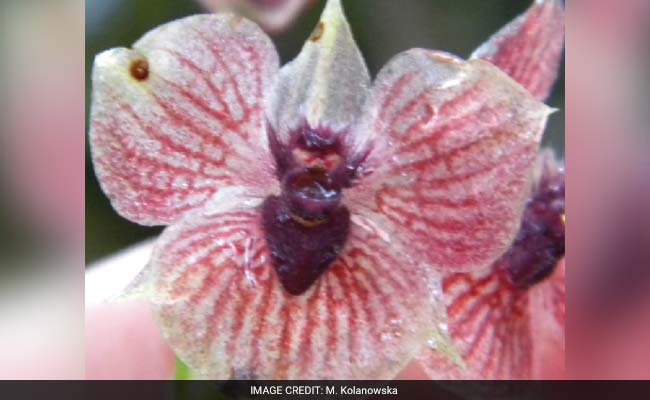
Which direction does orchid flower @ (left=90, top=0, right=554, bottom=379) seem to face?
toward the camera
